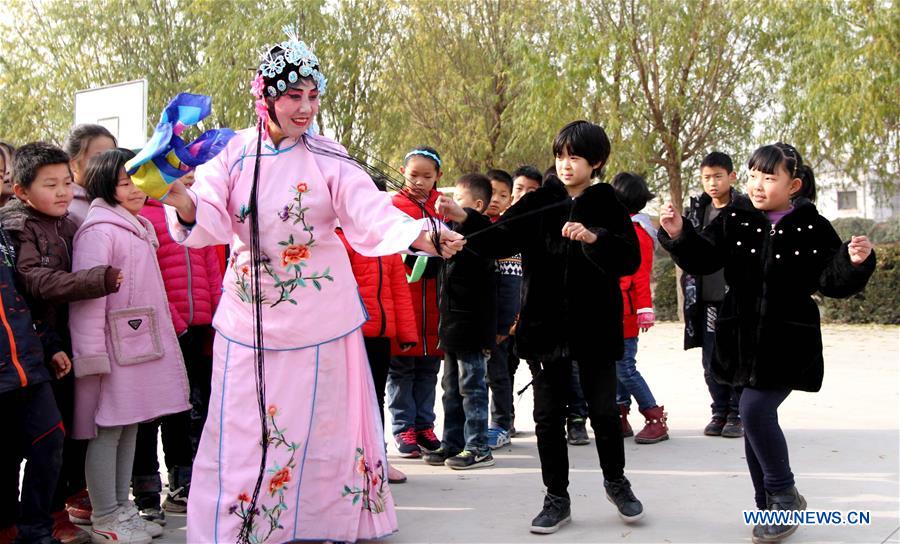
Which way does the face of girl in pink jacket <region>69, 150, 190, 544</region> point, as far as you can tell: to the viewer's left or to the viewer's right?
to the viewer's right

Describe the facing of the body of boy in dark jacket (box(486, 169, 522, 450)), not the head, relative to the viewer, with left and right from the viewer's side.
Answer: facing the viewer and to the left of the viewer

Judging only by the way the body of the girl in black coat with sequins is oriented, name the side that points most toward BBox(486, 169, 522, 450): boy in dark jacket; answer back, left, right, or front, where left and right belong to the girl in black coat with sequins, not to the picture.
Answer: right

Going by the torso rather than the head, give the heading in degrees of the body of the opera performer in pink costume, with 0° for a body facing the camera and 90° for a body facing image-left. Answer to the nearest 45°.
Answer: approximately 0°
